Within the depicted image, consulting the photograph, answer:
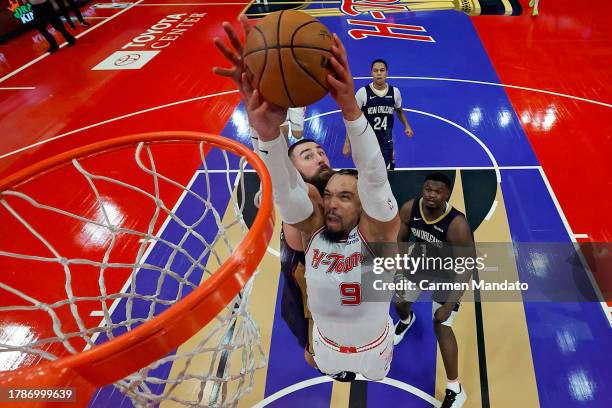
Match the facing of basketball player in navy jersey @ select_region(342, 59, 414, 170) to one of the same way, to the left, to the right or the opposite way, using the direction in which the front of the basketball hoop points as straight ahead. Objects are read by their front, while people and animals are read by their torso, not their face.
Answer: the opposite way

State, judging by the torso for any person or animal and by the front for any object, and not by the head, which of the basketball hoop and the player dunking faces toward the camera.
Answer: the player dunking

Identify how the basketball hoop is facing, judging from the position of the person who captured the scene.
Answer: facing away from the viewer and to the right of the viewer

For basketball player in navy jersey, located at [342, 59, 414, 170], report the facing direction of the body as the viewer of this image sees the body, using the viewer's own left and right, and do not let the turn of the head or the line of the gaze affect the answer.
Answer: facing the viewer

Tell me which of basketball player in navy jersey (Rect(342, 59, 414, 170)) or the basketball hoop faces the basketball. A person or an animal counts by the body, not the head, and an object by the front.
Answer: the basketball player in navy jersey

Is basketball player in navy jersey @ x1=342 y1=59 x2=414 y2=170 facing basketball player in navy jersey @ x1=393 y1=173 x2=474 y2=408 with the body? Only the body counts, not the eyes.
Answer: yes

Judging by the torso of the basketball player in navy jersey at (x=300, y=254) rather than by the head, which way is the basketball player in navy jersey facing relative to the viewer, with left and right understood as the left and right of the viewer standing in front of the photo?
facing the viewer and to the right of the viewer

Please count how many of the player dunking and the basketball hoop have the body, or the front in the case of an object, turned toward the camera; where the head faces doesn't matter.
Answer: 1

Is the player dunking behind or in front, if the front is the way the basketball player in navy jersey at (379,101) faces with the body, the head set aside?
in front

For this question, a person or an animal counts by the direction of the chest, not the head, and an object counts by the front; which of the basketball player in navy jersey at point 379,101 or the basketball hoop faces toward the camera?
the basketball player in navy jersey

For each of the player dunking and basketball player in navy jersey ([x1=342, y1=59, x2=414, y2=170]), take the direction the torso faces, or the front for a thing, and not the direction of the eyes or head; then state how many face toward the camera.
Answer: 2

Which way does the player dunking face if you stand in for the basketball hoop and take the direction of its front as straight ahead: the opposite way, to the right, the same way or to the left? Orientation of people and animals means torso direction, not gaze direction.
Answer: the opposite way

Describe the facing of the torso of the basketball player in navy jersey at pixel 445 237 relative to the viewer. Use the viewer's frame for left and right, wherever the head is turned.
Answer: facing the viewer and to the left of the viewer
